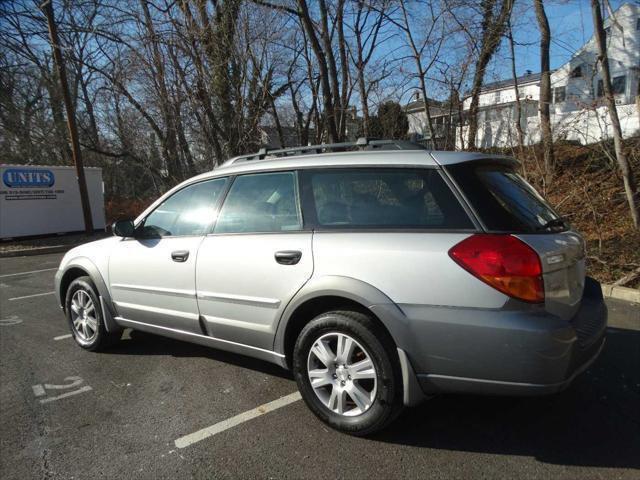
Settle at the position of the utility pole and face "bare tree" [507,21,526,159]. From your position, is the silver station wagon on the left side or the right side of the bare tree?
right

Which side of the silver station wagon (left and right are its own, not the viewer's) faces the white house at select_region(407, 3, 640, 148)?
right

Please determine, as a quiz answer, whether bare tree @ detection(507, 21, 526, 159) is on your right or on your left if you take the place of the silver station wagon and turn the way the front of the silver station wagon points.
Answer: on your right

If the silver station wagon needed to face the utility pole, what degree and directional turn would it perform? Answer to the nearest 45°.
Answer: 0° — it already faces it

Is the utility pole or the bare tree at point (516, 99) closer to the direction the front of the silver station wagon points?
the utility pole

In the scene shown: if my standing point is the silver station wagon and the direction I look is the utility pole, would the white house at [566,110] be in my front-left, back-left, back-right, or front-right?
front-right

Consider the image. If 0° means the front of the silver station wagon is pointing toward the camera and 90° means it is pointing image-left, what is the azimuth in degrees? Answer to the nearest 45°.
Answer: approximately 135°
